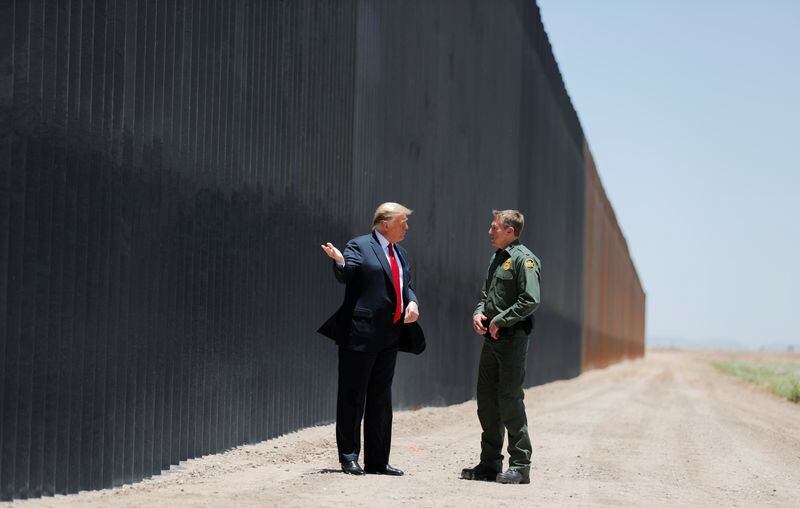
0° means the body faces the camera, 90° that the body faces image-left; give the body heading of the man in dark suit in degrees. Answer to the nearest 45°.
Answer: approximately 315°

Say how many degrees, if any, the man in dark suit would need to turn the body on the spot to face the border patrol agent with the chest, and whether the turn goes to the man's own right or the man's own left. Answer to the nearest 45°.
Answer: approximately 45° to the man's own left

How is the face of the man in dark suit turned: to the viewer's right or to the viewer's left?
to the viewer's right
